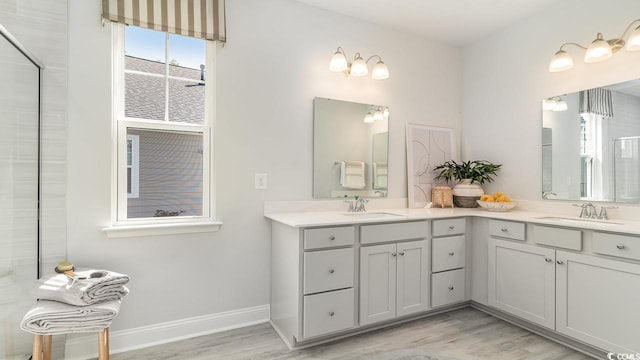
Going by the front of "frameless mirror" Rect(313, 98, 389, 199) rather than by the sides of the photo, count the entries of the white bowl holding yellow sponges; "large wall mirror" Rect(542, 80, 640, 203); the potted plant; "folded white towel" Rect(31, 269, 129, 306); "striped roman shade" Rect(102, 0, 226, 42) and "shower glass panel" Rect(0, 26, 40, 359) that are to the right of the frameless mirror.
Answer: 3

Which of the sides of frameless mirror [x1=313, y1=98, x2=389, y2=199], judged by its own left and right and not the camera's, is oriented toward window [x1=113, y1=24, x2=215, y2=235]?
right

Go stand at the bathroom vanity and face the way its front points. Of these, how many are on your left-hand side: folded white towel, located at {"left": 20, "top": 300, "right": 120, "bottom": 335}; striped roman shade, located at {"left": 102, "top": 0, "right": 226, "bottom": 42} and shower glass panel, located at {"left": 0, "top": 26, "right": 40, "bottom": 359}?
0

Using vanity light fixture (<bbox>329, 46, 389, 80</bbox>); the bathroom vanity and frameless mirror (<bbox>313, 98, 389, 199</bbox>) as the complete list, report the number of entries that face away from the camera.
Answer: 0

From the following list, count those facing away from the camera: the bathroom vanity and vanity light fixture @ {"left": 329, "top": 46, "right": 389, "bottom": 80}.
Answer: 0

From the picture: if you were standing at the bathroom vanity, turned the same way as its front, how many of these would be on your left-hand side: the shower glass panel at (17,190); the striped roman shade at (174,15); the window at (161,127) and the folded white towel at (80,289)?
0

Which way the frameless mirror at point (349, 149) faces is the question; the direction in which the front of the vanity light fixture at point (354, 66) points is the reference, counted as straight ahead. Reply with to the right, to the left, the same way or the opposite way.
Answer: the same way

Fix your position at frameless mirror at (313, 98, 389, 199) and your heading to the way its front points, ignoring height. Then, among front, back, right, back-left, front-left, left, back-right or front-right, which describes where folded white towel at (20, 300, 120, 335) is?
right

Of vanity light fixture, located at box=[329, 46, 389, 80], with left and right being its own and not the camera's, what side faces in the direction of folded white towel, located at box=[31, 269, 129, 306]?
right

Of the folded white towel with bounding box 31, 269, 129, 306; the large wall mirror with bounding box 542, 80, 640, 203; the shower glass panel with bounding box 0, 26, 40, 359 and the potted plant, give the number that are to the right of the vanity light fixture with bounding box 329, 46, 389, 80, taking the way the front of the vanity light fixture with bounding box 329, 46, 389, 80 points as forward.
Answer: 2

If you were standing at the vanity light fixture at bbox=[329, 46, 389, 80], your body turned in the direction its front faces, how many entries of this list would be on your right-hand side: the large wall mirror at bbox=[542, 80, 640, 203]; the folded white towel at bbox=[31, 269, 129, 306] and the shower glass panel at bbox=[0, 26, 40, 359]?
2

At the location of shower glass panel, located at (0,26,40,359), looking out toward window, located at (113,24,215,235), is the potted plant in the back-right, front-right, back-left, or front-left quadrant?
front-right

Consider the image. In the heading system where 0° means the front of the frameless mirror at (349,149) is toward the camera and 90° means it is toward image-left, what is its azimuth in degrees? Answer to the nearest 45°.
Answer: approximately 315°

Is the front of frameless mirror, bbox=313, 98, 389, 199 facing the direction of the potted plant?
no

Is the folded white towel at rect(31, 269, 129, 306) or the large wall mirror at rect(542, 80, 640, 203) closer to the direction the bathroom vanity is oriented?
the folded white towel

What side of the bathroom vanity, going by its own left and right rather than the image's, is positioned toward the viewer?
front
